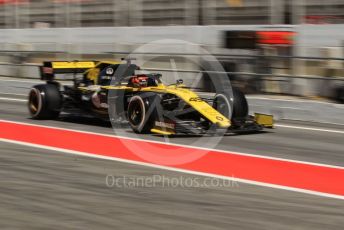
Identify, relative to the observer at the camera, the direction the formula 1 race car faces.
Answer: facing the viewer and to the right of the viewer
